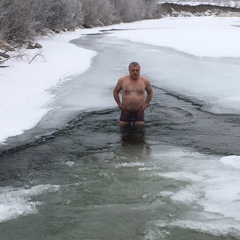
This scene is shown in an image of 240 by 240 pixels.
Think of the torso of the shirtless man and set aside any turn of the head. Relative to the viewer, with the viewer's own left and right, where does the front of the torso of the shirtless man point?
facing the viewer
